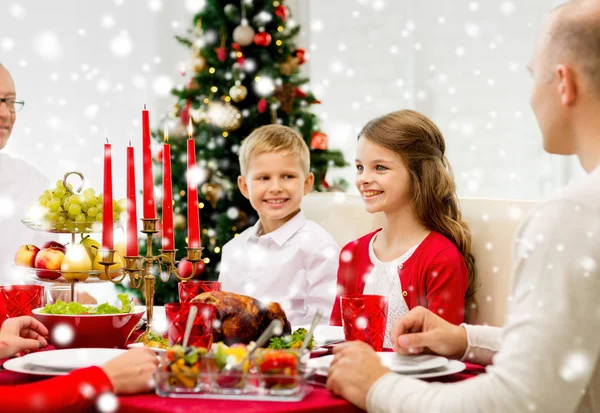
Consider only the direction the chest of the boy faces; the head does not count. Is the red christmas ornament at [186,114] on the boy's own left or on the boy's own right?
on the boy's own right

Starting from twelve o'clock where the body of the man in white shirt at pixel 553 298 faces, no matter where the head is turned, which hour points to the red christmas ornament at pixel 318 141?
The red christmas ornament is roughly at 1 o'clock from the man in white shirt.

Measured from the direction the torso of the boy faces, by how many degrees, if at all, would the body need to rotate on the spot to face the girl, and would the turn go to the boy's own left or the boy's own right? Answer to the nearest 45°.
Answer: approximately 90° to the boy's own left

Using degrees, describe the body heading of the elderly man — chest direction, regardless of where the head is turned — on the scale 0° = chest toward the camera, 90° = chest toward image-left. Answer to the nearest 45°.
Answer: approximately 315°

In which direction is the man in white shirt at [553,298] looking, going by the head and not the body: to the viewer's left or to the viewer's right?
to the viewer's left

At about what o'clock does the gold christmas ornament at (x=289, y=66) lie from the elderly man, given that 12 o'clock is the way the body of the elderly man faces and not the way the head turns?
The gold christmas ornament is roughly at 10 o'clock from the elderly man.

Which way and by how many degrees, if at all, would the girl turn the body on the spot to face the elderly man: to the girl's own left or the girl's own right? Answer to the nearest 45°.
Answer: approximately 45° to the girl's own right
